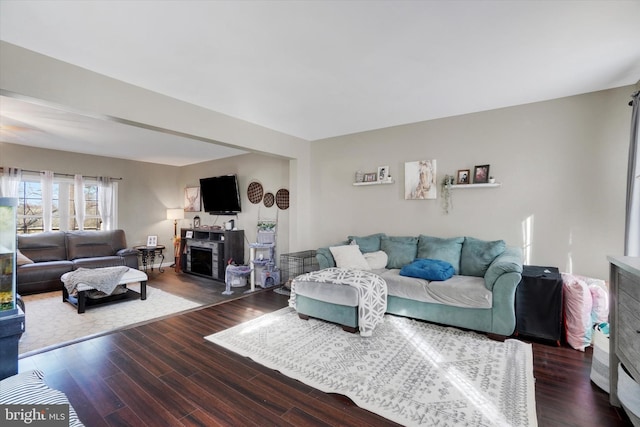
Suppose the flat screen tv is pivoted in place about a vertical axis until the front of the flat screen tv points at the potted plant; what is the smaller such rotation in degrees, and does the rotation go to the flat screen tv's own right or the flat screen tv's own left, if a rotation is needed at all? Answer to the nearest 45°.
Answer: approximately 90° to the flat screen tv's own left

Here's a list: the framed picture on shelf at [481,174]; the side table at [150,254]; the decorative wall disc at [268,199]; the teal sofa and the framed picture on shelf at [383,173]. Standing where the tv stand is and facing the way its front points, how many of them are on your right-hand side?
1

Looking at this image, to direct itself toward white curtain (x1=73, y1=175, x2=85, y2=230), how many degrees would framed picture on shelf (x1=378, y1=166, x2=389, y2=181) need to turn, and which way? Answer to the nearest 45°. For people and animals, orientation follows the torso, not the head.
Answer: approximately 45° to its right

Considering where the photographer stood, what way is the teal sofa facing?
facing the viewer and to the left of the viewer

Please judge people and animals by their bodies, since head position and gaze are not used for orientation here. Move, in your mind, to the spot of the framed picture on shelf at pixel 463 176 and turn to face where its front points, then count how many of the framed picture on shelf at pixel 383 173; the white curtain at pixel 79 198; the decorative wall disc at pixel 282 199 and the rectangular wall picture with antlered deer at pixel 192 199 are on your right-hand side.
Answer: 4

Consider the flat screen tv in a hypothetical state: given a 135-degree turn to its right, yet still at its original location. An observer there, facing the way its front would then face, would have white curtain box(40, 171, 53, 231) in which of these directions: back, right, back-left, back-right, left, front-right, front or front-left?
left

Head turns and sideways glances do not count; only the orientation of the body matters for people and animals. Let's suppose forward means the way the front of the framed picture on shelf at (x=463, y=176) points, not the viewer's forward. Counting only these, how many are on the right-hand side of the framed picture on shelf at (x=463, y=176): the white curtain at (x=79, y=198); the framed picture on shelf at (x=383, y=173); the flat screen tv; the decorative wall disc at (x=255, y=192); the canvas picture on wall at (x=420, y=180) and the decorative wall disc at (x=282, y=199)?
6

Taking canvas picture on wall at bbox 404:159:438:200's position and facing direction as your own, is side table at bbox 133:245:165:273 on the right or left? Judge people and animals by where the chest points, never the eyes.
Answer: on its right

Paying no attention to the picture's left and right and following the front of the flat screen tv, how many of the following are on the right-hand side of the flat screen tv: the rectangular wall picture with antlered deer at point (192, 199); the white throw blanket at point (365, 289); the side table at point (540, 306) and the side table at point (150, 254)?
2

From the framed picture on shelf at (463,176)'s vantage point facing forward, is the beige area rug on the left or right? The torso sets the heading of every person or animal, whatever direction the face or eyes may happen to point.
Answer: on its right

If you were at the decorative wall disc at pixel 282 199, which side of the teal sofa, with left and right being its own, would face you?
right

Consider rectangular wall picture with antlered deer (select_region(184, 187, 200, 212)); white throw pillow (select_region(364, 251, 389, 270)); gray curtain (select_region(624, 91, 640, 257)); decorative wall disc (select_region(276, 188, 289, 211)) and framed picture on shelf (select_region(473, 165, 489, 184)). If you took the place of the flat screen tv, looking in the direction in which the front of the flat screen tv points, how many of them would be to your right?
1

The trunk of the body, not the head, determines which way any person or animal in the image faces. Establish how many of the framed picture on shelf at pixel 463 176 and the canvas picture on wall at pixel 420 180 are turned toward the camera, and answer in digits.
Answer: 2

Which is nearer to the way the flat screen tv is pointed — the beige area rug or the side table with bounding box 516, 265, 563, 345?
the beige area rug

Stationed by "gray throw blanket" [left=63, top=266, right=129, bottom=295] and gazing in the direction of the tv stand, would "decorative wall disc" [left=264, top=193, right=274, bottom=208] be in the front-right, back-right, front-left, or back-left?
front-right

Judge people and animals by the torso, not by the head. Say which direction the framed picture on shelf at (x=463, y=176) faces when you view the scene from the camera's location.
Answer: facing the viewer

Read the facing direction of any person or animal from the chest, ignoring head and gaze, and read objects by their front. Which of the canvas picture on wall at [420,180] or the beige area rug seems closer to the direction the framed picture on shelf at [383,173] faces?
the beige area rug
